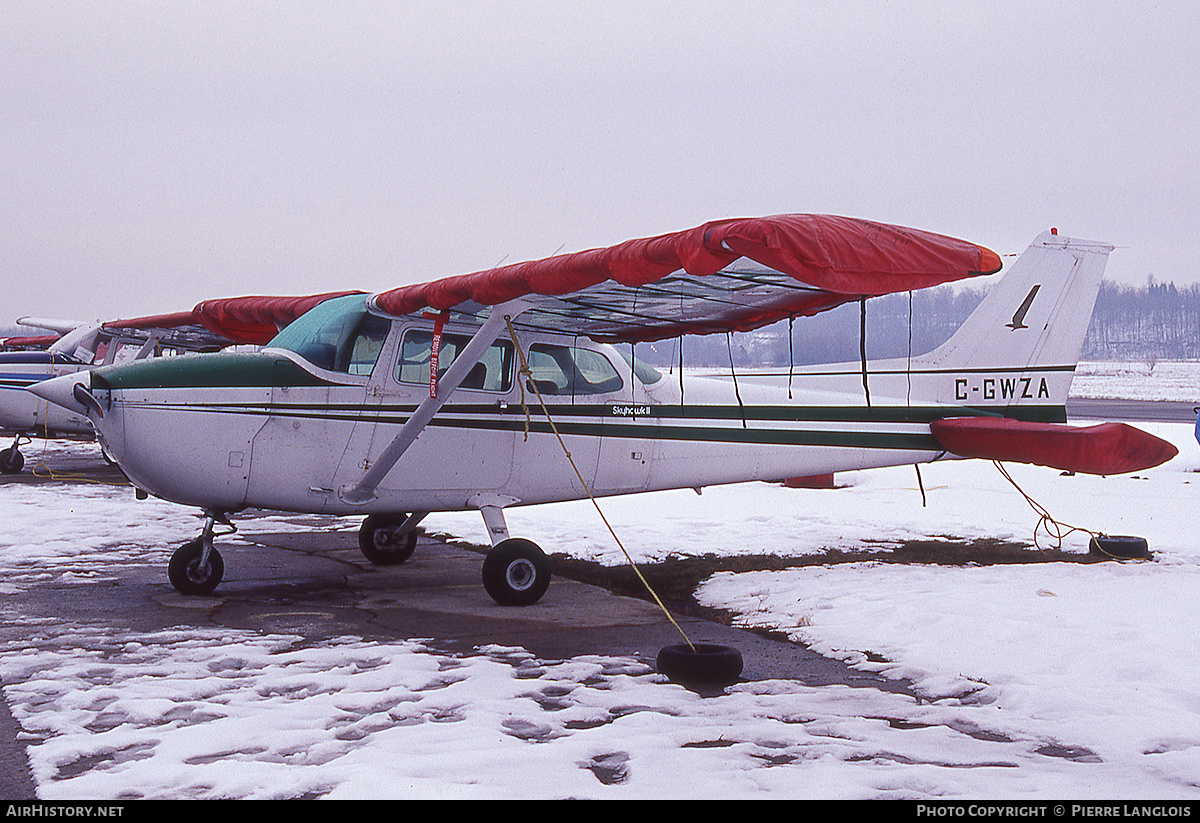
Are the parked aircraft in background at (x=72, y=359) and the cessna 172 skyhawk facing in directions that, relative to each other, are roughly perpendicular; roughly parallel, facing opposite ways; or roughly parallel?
roughly parallel

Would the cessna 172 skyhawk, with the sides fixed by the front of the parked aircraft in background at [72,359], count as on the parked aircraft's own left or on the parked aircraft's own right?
on the parked aircraft's own left

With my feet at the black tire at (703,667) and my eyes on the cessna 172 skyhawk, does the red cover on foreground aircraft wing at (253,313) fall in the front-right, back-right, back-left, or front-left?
front-left

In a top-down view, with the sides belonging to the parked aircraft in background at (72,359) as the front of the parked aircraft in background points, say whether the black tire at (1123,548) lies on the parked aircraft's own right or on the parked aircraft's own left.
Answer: on the parked aircraft's own left

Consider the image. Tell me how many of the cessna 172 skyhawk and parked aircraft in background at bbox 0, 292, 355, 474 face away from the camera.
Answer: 0

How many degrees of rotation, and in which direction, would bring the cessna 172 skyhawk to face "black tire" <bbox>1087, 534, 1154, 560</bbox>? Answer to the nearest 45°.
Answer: approximately 135° to its left

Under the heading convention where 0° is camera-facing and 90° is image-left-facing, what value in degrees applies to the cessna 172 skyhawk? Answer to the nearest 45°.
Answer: approximately 45°

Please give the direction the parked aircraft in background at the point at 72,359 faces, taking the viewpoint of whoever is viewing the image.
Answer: facing the viewer and to the left of the viewer
